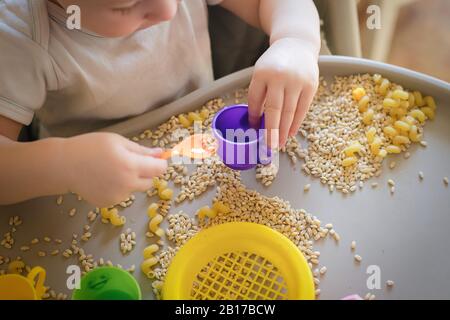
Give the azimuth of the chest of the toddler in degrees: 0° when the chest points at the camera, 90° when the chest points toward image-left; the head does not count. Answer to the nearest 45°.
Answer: approximately 315°

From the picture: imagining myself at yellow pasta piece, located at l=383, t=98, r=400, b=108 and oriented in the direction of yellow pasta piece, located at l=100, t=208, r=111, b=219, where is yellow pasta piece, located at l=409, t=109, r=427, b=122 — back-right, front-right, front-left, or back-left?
back-left
